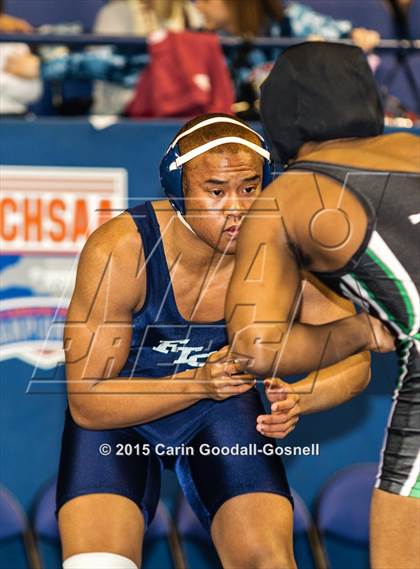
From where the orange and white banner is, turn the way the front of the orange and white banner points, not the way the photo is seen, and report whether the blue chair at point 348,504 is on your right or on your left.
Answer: on your left

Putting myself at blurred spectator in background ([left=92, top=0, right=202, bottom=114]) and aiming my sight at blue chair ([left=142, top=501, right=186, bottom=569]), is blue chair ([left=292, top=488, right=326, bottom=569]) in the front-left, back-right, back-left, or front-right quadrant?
front-left

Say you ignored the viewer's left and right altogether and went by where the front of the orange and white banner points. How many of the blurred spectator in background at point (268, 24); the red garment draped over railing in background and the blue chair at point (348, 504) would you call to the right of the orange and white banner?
0

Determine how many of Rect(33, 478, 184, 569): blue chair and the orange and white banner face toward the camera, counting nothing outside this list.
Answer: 2

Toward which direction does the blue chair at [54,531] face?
toward the camera

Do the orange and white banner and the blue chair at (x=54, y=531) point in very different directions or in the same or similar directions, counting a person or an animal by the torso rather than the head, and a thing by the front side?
same or similar directions

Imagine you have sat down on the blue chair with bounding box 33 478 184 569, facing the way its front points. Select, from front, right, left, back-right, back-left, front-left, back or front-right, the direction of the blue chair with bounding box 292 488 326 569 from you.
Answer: left
